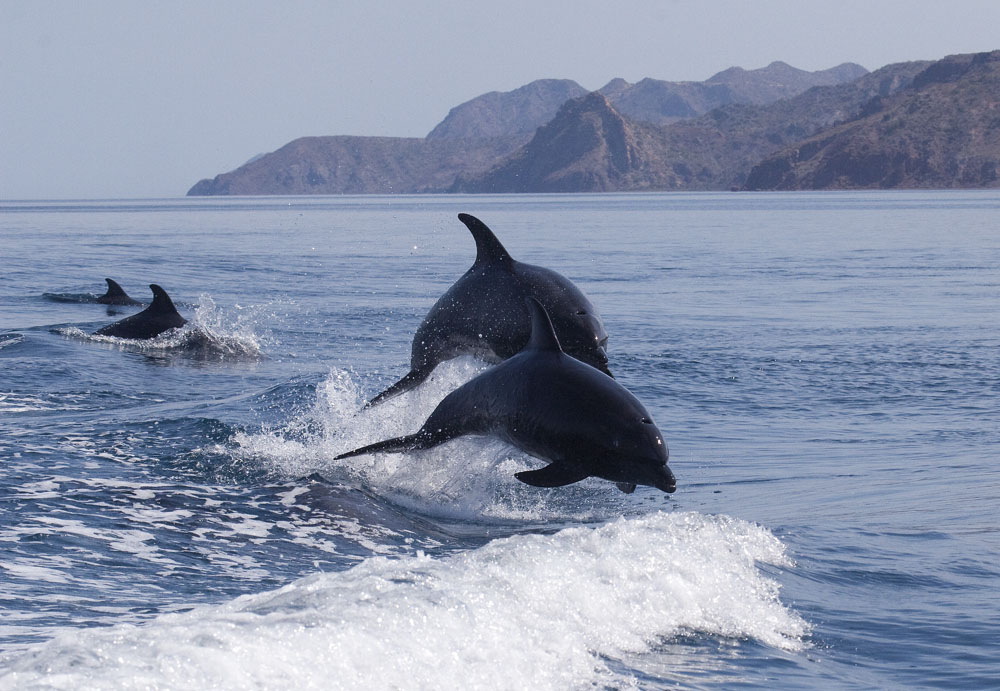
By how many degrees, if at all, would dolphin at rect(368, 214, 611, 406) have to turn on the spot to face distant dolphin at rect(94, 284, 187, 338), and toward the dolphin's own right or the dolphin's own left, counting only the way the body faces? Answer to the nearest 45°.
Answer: approximately 135° to the dolphin's own left

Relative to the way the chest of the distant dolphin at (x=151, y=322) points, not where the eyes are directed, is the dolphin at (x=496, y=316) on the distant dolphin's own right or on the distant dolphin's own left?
on the distant dolphin's own right

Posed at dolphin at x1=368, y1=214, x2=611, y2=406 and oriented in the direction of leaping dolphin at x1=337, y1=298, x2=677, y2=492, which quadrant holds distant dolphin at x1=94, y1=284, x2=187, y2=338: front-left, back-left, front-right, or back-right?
back-right

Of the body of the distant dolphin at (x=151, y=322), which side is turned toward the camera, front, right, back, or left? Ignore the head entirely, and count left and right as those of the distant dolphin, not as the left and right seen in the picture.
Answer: right

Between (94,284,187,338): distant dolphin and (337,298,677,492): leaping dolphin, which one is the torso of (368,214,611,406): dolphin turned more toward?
the leaping dolphin

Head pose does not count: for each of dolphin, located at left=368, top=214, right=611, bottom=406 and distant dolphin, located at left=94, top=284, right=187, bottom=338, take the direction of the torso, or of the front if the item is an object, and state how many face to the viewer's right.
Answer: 2

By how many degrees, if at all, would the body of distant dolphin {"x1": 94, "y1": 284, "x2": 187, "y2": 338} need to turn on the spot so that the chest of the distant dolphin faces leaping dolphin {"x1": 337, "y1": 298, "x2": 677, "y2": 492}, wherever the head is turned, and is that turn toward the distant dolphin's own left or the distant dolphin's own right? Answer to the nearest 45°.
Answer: approximately 90° to the distant dolphin's own right

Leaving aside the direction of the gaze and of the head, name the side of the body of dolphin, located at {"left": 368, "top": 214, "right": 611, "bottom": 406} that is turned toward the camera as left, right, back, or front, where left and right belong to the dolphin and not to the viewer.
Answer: right

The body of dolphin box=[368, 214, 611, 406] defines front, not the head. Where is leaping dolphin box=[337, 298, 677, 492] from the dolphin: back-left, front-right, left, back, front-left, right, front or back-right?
right
